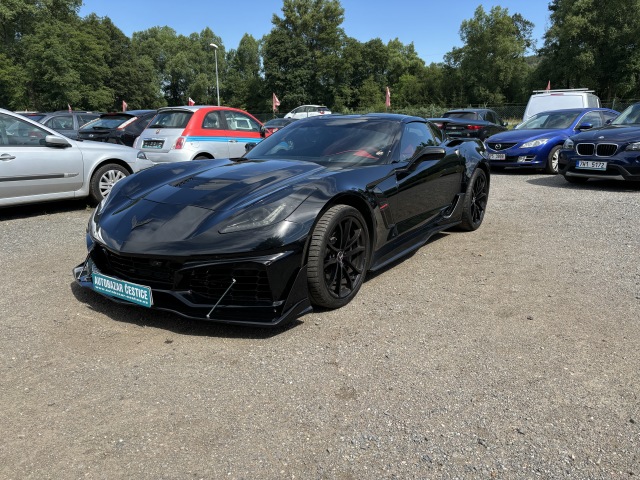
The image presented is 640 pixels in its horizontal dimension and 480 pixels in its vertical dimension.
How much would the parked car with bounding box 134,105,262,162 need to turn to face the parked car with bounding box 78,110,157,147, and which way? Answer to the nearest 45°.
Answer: approximately 90° to its left

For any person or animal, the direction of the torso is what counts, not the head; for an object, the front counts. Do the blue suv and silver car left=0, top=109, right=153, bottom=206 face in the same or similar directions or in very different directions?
very different directions

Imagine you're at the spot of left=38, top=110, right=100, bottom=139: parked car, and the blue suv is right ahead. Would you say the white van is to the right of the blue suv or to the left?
left

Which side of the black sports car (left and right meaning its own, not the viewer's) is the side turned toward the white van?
back

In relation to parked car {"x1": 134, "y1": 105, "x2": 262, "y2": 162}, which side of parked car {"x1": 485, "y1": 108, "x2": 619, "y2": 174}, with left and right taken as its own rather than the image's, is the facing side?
front

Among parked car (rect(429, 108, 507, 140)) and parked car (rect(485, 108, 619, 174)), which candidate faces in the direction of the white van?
parked car (rect(429, 108, 507, 140))

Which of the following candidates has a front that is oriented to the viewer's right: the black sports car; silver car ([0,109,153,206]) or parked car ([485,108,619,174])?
the silver car

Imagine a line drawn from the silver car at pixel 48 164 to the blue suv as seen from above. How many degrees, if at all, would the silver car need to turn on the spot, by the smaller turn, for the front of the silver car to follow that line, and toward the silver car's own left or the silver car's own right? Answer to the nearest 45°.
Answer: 0° — it already faces it

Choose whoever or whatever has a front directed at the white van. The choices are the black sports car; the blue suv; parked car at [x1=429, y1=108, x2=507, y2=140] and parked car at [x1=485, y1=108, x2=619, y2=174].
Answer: parked car at [x1=429, y1=108, x2=507, y2=140]

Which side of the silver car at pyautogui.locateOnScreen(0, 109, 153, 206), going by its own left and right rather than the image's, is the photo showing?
right
